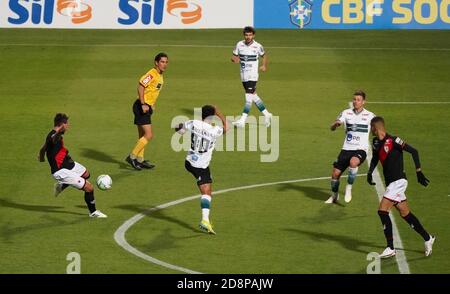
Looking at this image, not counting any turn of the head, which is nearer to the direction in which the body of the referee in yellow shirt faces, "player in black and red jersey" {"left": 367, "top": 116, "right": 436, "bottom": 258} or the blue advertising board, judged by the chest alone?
the player in black and red jersey

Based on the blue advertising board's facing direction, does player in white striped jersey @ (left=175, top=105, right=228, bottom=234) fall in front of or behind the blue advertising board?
in front

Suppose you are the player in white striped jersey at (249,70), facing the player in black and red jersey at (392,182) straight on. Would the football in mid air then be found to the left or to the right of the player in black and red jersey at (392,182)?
right

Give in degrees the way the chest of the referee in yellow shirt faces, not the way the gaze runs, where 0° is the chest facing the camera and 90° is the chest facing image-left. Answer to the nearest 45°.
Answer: approximately 315°

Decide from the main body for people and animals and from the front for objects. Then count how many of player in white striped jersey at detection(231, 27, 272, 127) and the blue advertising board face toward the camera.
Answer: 2

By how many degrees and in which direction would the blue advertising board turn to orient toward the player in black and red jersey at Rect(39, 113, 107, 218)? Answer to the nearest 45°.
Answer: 0° — it already faces them

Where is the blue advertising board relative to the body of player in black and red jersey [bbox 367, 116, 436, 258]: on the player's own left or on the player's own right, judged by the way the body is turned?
on the player's own right

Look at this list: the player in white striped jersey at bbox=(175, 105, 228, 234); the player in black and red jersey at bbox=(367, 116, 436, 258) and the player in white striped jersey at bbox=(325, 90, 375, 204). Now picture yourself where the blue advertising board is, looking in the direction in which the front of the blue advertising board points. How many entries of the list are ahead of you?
3

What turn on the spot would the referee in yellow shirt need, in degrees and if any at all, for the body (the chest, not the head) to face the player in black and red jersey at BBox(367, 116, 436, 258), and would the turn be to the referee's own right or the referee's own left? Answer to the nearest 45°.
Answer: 0° — they already face them

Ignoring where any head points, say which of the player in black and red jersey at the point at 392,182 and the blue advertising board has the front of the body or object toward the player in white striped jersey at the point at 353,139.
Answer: the blue advertising board

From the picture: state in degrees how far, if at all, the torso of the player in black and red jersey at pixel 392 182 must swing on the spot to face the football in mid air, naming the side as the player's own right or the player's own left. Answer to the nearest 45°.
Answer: approximately 45° to the player's own right

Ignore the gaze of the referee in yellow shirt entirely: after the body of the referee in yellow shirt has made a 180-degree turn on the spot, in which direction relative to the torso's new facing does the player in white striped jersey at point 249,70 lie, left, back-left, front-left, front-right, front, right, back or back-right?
right

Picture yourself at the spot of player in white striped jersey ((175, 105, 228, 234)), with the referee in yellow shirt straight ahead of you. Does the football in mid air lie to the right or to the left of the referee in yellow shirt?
left

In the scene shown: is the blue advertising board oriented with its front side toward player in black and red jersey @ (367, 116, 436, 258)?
yes
